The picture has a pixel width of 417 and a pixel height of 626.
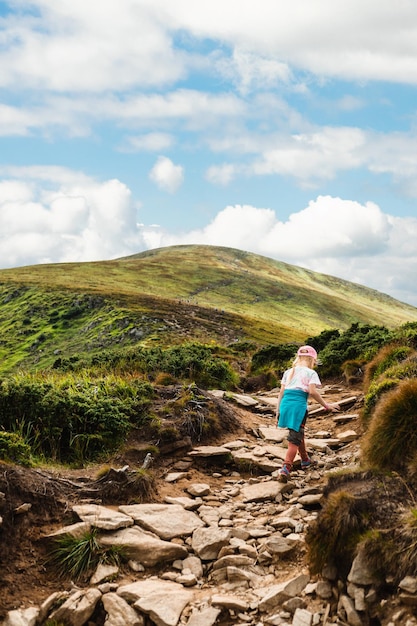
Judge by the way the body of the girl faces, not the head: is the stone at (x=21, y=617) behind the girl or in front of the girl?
behind

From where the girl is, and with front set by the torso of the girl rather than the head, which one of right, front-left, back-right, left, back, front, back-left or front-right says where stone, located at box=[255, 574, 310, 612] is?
back-right

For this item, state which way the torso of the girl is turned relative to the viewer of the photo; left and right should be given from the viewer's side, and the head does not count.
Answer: facing away from the viewer and to the right of the viewer

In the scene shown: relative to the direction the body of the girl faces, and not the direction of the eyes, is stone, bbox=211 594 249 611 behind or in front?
behind

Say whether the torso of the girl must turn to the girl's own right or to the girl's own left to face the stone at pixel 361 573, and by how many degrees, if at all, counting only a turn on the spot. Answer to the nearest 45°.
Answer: approximately 135° to the girl's own right

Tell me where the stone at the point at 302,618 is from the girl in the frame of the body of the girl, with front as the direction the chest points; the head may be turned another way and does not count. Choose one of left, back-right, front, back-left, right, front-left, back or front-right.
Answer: back-right

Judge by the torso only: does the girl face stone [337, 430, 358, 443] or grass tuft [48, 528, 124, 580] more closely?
the stone

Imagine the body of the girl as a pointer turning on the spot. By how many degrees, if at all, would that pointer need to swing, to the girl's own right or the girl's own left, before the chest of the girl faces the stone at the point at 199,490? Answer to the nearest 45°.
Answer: approximately 180°

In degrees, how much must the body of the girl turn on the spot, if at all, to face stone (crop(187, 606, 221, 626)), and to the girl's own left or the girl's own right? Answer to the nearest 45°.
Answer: approximately 135° to the girl's own right

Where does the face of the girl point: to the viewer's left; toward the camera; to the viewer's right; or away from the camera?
away from the camera
